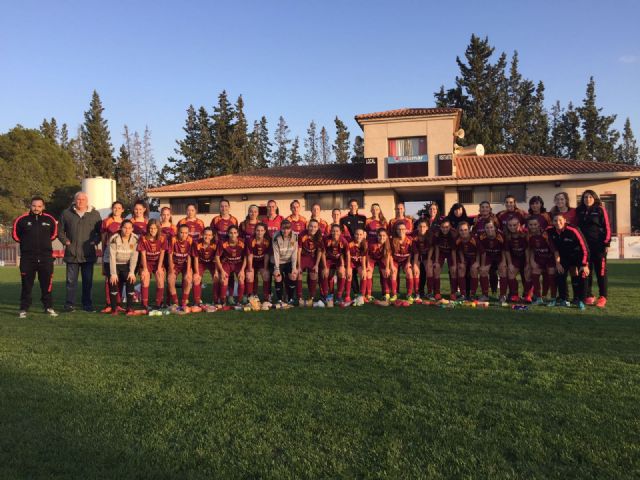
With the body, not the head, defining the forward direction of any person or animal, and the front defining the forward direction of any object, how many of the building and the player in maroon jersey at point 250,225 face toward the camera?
2

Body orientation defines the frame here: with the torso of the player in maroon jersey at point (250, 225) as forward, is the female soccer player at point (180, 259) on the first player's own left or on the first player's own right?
on the first player's own right

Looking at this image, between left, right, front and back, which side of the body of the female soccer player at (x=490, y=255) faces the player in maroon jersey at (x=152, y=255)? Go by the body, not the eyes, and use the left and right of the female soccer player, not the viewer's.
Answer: right

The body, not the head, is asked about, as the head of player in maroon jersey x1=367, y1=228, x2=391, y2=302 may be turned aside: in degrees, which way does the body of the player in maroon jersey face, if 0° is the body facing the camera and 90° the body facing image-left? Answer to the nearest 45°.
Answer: approximately 0°

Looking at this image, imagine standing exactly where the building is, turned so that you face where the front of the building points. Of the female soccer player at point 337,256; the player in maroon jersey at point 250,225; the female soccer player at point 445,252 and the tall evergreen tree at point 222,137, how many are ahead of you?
3

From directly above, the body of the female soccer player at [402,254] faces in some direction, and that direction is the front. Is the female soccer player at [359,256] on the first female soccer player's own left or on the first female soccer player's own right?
on the first female soccer player's own right

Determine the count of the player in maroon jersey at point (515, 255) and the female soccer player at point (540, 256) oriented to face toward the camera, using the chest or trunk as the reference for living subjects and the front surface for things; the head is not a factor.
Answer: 2

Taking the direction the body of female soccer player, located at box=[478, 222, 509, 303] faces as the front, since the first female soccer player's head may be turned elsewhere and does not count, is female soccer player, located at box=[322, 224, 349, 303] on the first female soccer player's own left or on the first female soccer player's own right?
on the first female soccer player's own right

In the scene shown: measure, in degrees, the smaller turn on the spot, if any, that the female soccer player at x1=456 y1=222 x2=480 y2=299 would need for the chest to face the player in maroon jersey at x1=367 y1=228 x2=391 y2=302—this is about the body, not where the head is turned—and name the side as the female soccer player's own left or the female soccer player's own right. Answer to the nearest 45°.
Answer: approximately 90° to the female soccer player's own right

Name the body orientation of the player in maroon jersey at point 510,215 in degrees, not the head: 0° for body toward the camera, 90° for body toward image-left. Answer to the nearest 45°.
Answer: approximately 0°
